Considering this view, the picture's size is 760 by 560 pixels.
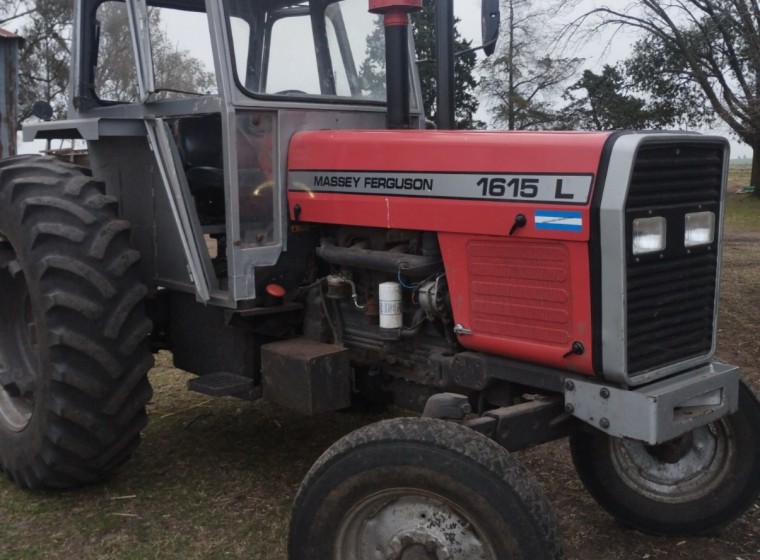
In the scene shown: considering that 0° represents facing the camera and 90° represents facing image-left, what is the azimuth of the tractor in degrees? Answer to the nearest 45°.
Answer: approximately 315°
